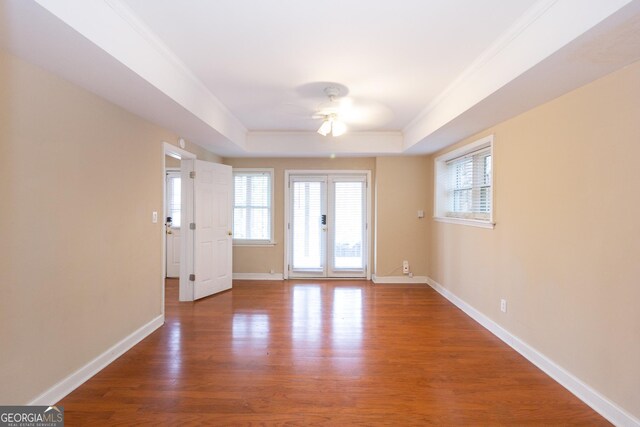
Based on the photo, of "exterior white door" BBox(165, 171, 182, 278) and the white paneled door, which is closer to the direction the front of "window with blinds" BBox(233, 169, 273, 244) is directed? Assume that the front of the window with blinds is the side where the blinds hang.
the white paneled door

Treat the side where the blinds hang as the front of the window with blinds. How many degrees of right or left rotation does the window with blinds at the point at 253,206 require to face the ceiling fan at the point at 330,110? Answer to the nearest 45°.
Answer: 0° — it already faces it

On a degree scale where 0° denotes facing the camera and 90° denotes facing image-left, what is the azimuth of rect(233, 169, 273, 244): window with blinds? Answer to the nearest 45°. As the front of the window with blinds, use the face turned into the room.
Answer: approximately 0°

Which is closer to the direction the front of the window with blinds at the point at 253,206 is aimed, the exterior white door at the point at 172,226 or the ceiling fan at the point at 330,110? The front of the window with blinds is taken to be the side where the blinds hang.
the ceiling fan

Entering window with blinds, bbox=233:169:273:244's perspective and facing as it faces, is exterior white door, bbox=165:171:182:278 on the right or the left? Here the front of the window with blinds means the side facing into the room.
on its right

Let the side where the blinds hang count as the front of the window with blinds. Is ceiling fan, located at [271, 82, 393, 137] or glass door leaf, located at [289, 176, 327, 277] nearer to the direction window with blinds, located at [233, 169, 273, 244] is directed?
the ceiling fan

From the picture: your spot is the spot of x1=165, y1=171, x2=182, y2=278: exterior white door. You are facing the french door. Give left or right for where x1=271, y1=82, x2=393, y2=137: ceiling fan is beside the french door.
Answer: right

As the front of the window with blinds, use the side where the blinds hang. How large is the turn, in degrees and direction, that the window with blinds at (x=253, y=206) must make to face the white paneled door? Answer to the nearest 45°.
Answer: approximately 45° to its right

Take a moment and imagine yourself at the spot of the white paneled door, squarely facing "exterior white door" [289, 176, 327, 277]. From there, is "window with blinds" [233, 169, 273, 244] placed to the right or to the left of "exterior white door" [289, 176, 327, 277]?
left

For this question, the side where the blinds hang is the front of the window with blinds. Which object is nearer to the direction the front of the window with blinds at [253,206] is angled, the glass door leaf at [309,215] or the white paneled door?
the white paneled door

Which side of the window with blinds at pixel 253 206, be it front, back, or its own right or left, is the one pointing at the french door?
left

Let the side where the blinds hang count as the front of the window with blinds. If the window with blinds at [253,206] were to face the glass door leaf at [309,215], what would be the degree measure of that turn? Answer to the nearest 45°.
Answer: approximately 90° to its left
